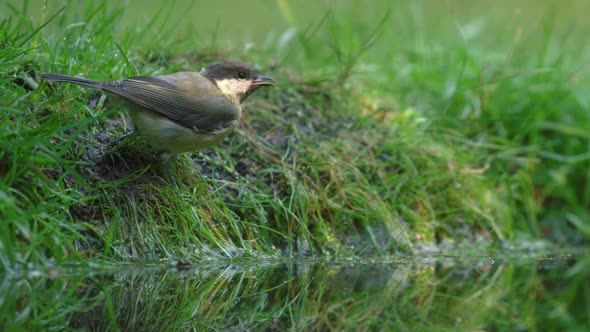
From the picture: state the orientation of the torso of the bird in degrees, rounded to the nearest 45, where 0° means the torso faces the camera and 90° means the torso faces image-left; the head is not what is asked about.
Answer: approximately 270°
